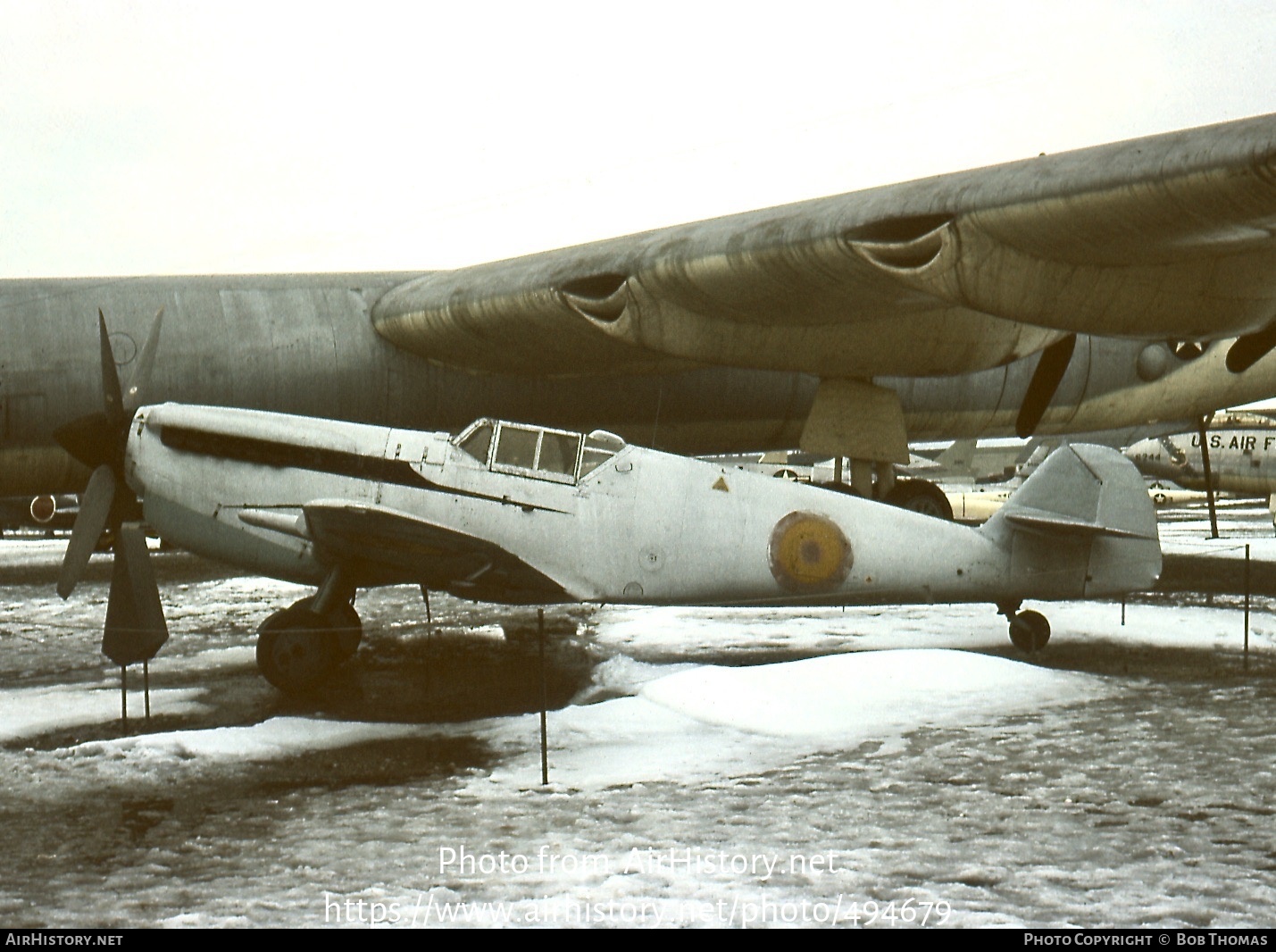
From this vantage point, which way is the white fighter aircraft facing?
to the viewer's left

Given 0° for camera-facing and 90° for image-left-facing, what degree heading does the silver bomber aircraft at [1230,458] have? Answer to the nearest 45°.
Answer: approximately 90°

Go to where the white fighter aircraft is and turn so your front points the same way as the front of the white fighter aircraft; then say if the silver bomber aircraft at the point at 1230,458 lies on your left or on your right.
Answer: on your right

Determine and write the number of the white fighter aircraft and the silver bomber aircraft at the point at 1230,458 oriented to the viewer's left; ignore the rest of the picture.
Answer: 2
